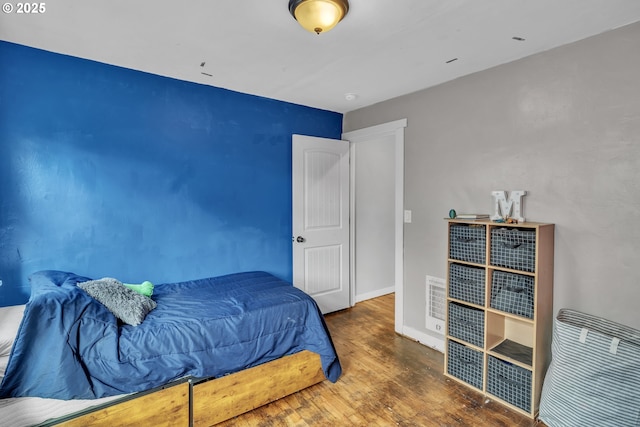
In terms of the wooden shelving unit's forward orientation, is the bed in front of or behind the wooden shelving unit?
in front

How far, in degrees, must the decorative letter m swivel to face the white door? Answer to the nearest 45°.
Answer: approximately 45° to its right

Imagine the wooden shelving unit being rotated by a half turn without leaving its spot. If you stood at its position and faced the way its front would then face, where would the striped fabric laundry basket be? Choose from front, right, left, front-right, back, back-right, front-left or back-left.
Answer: right

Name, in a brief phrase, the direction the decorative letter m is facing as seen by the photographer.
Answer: facing the viewer and to the left of the viewer

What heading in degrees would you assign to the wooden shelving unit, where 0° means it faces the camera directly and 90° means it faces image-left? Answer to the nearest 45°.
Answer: approximately 45°

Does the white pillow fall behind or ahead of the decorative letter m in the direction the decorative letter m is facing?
ahead

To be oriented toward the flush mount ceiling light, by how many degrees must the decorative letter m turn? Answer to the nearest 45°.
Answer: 0° — it already faces it
